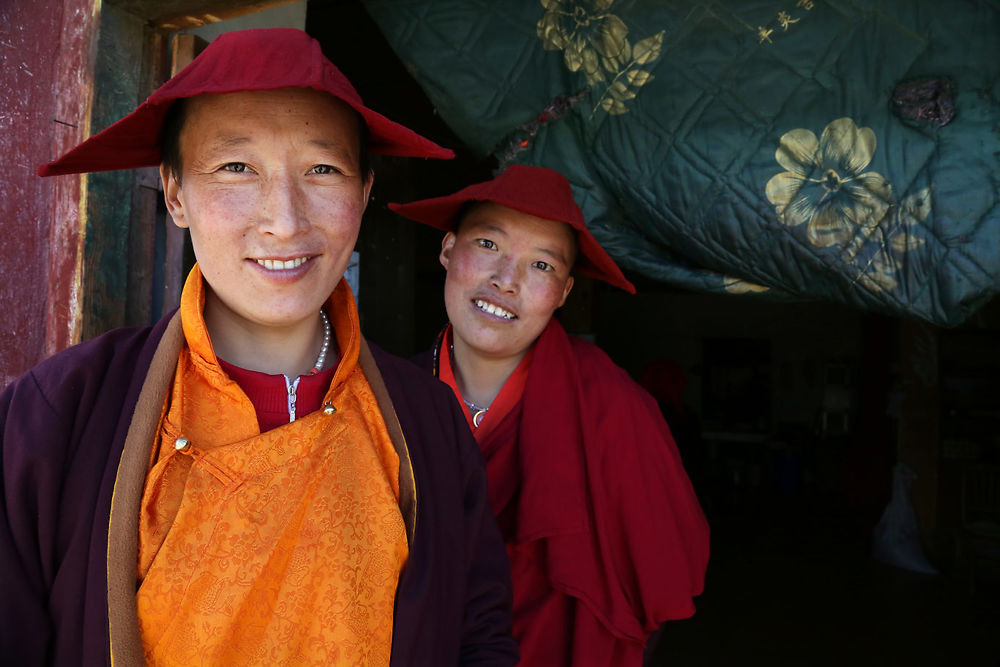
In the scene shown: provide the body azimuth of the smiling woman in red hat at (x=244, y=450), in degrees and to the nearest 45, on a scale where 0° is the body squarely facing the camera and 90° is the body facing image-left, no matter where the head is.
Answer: approximately 0°

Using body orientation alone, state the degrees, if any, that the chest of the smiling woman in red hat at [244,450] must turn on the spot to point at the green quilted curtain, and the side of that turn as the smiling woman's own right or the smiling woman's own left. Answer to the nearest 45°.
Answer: approximately 90° to the smiling woman's own left

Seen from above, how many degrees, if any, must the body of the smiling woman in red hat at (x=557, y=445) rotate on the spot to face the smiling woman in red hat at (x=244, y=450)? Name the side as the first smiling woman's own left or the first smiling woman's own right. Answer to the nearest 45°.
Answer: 0° — they already face them

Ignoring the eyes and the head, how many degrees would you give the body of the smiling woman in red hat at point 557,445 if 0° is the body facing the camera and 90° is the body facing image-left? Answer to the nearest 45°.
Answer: approximately 45°

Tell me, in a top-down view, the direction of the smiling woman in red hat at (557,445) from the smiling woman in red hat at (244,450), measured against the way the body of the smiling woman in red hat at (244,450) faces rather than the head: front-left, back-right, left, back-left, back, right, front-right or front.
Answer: back-left
